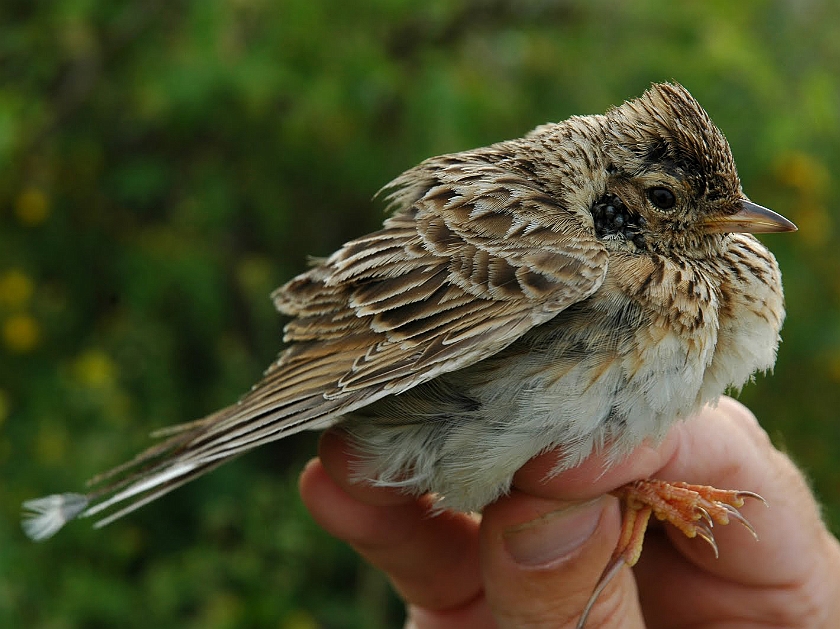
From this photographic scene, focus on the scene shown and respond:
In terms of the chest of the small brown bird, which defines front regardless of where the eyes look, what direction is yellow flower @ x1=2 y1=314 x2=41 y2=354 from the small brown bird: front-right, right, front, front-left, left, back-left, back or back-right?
back-left

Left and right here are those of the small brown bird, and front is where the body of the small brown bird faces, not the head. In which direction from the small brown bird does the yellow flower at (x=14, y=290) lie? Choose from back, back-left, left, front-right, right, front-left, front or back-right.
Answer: back-left

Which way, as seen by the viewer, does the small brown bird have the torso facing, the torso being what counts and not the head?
to the viewer's right

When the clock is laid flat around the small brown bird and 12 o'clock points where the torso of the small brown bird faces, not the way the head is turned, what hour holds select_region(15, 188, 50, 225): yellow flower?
The yellow flower is roughly at 8 o'clock from the small brown bird.
